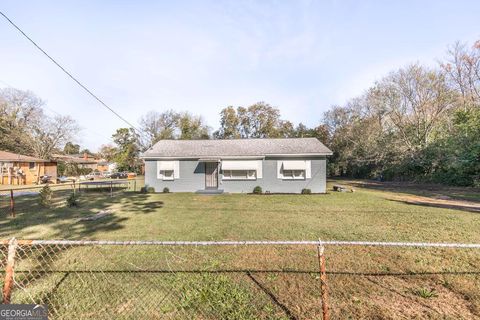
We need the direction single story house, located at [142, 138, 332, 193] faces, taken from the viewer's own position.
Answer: facing the viewer

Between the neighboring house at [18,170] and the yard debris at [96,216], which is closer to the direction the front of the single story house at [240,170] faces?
the yard debris

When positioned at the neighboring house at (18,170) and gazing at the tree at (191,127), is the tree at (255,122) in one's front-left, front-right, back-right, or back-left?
front-right

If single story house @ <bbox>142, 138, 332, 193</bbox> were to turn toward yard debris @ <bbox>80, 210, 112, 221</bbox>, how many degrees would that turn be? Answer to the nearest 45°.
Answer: approximately 45° to its right

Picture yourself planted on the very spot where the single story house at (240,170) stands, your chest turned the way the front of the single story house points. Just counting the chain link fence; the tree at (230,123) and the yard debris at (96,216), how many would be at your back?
1

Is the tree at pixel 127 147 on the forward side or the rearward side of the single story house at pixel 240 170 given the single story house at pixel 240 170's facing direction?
on the rearward side

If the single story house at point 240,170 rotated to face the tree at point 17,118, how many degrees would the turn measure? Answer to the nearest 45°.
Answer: approximately 135° to its right

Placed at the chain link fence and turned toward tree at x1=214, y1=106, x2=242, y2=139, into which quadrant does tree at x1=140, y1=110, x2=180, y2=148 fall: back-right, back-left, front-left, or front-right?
front-left

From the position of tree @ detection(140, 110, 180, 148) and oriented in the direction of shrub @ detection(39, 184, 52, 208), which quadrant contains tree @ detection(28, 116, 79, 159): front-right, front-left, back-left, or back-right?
front-right

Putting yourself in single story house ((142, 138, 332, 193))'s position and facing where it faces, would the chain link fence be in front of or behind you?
in front
